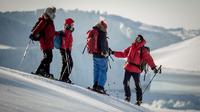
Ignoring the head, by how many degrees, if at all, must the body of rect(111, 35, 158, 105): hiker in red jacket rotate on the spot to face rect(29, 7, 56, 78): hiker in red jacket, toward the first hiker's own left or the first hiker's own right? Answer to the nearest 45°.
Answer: approximately 45° to the first hiker's own right

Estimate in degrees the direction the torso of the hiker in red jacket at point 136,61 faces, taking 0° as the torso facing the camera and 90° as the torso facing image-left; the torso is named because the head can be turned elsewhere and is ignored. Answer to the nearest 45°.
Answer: approximately 0°

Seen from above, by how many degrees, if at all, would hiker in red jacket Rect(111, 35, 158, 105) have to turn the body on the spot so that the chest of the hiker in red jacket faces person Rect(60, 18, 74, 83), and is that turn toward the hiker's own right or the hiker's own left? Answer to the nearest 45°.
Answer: approximately 90° to the hiker's own right

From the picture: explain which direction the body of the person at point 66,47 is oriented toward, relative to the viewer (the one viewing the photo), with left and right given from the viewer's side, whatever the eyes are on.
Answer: facing to the right of the viewer

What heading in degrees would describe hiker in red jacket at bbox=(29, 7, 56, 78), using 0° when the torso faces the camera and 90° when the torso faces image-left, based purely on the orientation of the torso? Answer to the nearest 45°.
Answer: approximately 270°

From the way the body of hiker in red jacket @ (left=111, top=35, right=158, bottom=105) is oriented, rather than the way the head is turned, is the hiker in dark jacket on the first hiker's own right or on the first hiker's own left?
on the first hiker's own right
